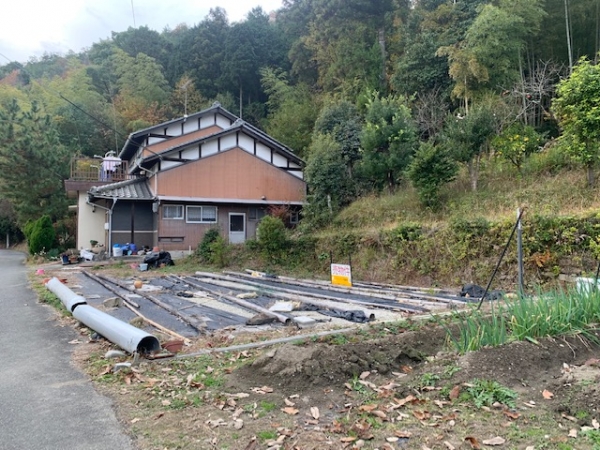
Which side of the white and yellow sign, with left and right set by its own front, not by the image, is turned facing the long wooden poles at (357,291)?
front

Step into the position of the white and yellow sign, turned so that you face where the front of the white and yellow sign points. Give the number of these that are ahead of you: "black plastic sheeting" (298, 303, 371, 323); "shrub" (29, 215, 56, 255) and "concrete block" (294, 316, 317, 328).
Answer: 2

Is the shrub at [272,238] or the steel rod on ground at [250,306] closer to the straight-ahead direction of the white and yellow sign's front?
the steel rod on ground

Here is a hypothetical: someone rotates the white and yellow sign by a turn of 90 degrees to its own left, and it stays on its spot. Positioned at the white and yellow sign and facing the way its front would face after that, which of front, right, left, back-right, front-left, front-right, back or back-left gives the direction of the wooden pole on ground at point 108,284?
back

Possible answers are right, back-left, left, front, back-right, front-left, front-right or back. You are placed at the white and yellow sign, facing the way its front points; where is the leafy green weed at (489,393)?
front

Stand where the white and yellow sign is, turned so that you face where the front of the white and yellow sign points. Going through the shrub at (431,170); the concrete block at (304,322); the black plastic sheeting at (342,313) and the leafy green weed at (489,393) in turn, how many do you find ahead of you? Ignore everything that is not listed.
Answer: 3

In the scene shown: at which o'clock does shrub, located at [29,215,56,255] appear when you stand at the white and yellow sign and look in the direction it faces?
The shrub is roughly at 4 o'clock from the white and yellow sign.

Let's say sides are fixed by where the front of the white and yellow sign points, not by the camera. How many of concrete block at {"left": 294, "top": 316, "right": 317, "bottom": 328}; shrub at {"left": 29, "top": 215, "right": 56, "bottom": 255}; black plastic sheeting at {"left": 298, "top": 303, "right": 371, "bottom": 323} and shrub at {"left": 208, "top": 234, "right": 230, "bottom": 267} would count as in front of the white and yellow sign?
2

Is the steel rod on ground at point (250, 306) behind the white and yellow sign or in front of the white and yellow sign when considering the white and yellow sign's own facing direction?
in front

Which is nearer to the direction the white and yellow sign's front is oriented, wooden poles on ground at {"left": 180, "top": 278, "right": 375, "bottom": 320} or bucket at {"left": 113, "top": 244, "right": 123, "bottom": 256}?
the wooden poles on ground

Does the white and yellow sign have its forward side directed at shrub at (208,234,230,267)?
no

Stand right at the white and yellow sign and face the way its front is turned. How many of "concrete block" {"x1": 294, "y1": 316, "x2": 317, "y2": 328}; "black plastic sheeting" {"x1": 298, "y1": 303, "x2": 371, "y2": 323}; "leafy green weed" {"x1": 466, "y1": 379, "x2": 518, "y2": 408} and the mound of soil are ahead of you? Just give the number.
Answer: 4

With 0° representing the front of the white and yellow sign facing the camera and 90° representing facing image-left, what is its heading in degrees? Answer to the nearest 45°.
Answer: approximately 0°

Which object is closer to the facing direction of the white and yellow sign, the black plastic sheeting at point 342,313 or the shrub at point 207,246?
the black plastic sheeting

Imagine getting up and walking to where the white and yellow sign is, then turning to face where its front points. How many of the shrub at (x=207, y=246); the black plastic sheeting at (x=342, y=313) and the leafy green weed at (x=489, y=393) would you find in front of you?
2

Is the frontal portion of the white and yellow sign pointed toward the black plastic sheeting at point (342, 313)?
yes

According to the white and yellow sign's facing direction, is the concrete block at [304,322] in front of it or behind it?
in front

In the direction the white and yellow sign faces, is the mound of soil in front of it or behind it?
in front

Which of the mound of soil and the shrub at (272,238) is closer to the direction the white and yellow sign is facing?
the mound of soil

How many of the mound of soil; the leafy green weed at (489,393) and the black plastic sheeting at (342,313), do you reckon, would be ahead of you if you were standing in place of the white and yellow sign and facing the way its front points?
3

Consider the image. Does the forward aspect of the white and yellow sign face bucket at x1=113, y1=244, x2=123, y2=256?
no
